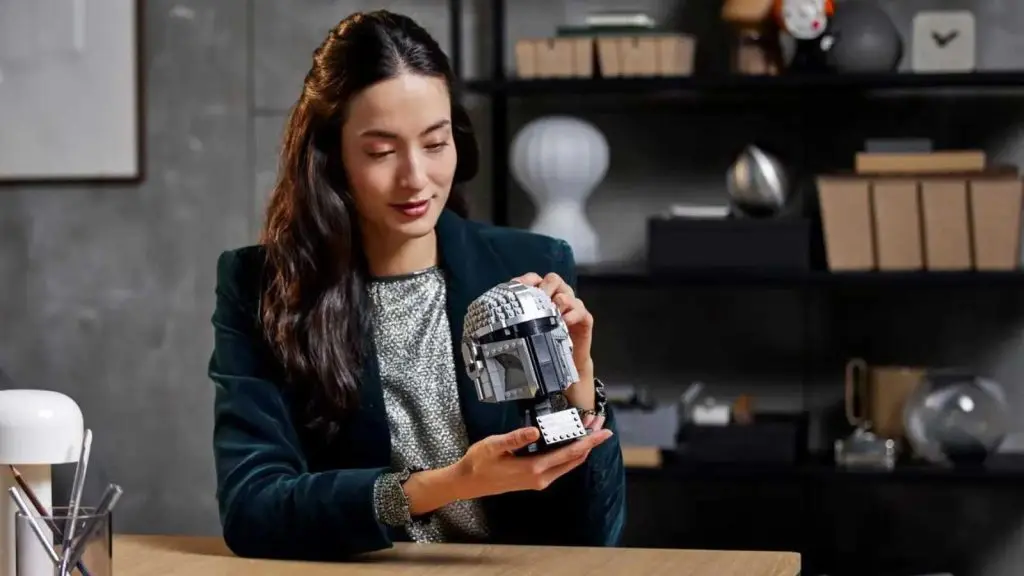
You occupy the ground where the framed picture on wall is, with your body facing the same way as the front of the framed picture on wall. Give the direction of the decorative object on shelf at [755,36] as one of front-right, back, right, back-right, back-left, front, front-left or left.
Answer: front-left

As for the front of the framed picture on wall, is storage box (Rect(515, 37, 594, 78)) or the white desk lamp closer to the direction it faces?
the white desk lamp

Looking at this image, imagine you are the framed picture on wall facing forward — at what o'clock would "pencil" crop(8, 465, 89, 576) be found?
The pencil is roughly at 12 o'clock from the framed picture on wall.

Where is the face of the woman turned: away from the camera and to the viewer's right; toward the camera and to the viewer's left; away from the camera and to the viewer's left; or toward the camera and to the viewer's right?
toward the camera and to the viewer's right

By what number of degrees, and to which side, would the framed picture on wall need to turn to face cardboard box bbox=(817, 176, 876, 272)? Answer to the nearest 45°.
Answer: approximately 45° to its left

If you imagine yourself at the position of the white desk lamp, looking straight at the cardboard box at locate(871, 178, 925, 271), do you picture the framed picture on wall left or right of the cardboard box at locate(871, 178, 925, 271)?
left

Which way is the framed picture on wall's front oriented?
toward the camera

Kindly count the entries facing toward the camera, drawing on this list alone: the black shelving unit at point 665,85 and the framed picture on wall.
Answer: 2

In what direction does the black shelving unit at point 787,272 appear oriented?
toward the camera

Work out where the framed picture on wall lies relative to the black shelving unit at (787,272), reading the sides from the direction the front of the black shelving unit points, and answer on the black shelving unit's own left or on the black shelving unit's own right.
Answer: on the black shelving unit's own right
